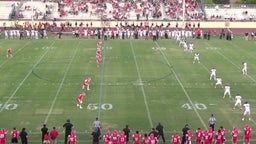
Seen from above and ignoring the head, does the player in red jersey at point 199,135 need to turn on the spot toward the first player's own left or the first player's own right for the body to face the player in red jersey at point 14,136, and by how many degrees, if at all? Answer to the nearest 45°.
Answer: approximately 90° to the first player's own left

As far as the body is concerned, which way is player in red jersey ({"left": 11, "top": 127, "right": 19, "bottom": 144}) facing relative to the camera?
away from the camera

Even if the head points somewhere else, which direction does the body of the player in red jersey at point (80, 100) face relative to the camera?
to the viewer's right

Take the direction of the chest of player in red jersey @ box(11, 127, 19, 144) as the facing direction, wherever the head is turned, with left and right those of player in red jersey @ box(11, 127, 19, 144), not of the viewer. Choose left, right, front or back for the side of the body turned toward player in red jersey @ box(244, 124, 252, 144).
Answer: right

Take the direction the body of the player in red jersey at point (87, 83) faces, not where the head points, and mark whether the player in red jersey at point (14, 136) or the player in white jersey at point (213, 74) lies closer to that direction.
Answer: the player in white jersey

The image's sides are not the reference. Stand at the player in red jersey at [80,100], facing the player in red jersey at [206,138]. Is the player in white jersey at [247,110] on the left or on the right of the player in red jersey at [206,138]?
left

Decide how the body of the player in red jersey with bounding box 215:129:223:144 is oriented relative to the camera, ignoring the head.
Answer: away from the camera

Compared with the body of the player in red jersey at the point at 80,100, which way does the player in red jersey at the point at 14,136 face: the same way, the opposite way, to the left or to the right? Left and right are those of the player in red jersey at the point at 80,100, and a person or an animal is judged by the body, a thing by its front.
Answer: to the left

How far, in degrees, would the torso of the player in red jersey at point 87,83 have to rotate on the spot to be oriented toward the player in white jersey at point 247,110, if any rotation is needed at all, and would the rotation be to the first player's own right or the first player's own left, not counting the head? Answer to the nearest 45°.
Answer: approximately 45° to the first player's own right

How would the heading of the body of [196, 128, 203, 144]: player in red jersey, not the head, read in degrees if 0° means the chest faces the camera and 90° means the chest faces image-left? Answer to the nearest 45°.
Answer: approximately 180°

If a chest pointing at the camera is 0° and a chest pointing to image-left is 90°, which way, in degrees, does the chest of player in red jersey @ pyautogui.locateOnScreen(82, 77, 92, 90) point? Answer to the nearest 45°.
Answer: approximately 270°
